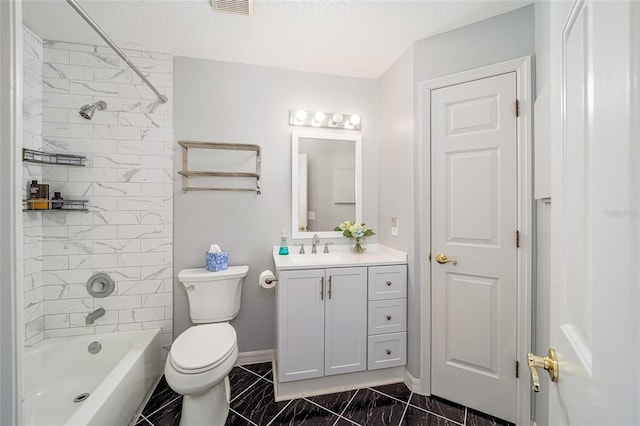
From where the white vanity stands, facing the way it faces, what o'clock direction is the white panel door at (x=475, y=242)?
The white panel door is roughly at 9 o'clock from the white vanity.

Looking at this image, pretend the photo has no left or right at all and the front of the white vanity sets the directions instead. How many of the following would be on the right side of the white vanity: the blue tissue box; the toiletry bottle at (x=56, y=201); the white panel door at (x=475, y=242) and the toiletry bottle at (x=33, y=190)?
3

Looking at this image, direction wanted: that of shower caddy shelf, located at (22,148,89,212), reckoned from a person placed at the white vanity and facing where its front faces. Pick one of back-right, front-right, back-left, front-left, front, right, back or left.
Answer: right

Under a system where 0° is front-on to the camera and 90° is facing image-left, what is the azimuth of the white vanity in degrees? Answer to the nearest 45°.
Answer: approximately 0°

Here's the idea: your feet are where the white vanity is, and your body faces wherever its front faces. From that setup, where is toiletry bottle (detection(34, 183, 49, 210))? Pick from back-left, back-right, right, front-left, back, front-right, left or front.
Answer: right

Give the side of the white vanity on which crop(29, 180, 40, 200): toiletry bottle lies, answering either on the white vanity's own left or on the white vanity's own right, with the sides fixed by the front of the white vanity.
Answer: on the white vanity's own right

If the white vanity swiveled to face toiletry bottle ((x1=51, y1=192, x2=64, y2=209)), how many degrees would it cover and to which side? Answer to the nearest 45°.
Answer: approximately 90° to its right

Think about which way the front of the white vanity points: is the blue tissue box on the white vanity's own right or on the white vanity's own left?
on the white vanity's own right

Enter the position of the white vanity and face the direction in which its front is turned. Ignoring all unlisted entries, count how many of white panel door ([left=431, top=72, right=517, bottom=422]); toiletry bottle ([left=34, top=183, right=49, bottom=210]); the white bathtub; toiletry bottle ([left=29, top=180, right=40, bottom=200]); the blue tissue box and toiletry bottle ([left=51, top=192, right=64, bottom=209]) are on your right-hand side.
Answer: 5
